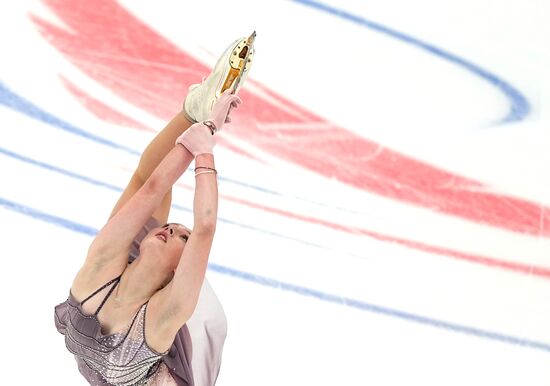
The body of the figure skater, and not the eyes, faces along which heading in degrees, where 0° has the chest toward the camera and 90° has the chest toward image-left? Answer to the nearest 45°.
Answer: approximately 45°
